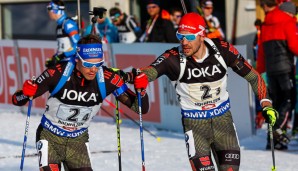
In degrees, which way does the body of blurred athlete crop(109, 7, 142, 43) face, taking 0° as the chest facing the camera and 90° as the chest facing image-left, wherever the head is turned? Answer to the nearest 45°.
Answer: approximately 45°

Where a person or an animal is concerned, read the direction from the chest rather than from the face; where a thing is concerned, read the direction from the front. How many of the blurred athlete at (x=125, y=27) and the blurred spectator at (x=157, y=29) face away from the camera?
0

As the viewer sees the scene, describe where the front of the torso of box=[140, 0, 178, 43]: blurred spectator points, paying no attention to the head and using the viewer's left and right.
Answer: facing the viewer and to the left of the viewer

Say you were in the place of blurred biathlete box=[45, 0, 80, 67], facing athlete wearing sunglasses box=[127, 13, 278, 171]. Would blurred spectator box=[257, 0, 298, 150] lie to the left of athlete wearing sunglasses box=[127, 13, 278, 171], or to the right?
left

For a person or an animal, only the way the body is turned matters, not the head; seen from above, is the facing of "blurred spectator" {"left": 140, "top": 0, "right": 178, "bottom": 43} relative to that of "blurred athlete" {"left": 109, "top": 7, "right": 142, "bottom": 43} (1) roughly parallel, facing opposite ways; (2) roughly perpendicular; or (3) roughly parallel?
roughly parallel

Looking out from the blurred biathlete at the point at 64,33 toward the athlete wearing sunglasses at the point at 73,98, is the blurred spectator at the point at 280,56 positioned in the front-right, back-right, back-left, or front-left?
front-left

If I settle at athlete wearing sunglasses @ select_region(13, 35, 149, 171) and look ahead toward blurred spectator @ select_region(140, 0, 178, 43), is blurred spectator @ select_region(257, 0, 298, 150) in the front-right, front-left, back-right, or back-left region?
front-right

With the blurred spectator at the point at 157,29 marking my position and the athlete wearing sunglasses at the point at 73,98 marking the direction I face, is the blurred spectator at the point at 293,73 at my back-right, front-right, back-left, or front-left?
front-left

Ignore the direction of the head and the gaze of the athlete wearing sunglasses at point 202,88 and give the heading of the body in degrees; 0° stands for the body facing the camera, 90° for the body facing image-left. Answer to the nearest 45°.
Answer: approximately 0°

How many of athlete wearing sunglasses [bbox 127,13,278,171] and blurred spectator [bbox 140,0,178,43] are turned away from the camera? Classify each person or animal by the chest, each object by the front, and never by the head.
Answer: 0

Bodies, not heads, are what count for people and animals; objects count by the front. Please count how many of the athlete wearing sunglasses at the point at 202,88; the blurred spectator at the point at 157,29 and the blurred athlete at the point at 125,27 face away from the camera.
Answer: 0

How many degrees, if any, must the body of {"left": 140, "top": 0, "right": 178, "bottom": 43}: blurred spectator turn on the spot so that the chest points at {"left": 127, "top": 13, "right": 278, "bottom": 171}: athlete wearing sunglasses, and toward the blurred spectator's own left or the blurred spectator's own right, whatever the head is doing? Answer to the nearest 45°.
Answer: approximately 45° to the blurred spectator's own left

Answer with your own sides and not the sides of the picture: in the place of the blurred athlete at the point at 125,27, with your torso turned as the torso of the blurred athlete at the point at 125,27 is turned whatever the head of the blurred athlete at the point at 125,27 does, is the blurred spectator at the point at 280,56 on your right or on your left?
on your left

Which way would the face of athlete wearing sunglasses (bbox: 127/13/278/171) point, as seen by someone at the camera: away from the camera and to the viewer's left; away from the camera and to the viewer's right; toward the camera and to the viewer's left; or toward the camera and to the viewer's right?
toward the camera and to the viewer's left

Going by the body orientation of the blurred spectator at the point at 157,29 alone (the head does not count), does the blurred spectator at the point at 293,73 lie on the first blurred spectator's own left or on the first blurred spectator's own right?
on the first blurred spectator's own left
